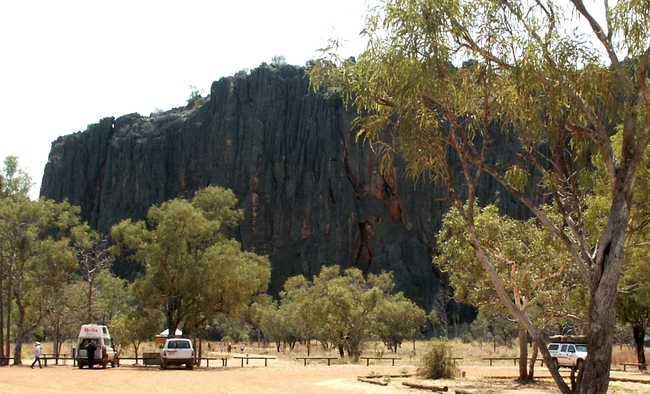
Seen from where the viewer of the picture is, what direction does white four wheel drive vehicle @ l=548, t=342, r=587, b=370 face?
facing the viewer and to the right of the viewer

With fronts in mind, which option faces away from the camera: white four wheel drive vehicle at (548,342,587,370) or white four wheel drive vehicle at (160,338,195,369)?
white four wheel drive vehicle at (160,338,195,369)

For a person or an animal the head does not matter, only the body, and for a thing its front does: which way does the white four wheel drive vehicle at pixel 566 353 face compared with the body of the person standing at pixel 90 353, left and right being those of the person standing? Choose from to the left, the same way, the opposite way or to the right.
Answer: the opposite way

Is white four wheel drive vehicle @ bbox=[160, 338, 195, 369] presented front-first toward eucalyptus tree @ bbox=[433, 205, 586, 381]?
no

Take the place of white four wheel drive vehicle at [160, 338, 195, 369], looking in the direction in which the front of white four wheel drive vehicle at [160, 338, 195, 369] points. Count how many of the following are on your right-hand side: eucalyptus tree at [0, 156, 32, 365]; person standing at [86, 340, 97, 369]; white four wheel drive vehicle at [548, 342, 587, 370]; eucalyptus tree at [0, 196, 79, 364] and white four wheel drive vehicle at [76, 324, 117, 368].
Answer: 1

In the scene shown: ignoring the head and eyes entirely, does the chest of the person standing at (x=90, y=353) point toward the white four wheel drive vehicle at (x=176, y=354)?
no

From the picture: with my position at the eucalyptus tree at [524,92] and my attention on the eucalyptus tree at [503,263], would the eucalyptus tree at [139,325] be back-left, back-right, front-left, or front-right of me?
front-left

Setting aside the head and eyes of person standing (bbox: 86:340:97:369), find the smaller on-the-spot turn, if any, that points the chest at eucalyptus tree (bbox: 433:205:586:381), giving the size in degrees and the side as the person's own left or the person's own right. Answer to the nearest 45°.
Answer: approximately 135° to the person's own right

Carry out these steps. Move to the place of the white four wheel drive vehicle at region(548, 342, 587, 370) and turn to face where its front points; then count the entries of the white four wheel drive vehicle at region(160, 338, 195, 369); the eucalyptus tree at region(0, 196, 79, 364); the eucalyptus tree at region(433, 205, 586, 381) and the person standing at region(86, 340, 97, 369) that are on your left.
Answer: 0

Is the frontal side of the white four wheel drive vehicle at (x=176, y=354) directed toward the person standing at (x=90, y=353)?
no

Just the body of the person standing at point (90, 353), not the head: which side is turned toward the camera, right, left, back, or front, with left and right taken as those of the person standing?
back

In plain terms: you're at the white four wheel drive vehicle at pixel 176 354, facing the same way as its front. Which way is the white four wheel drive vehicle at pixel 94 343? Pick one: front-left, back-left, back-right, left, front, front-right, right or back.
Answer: left

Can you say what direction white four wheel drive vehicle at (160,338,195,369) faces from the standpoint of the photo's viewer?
facing away from the viewer

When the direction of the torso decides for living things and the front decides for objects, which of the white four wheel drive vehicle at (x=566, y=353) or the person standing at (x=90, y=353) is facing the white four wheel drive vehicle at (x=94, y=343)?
the person standing

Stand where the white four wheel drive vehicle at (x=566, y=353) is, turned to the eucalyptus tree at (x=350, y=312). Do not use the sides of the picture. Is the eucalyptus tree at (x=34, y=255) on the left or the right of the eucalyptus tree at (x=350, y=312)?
left
